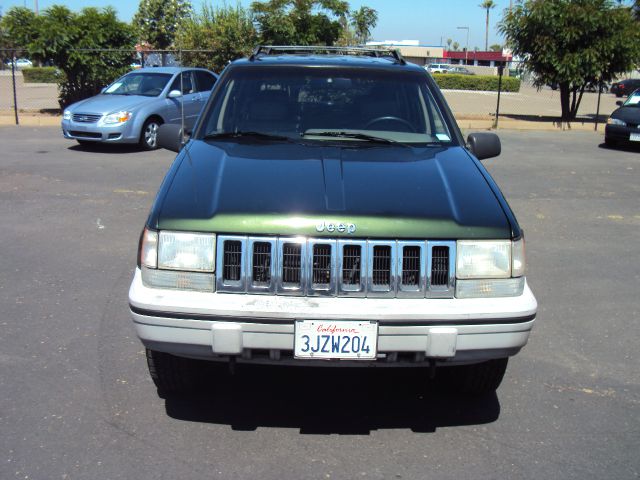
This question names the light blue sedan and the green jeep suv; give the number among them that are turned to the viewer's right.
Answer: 0

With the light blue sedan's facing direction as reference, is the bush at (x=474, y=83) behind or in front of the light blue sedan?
behind

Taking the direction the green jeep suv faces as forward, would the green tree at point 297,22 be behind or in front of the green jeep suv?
behind

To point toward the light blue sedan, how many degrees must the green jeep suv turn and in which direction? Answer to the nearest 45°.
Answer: approximately 180°

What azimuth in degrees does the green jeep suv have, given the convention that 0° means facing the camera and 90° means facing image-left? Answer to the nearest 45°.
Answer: approximately 0°

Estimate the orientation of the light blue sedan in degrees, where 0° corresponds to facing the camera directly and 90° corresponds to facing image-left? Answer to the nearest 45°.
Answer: approximately 45°

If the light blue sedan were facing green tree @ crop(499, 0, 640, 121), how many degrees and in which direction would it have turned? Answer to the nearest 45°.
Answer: approximately 135° to its left

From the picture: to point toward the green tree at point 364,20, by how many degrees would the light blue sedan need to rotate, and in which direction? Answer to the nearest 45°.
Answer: approximately 180°

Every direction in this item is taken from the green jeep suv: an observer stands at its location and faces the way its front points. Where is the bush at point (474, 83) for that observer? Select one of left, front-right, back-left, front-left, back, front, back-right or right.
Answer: back

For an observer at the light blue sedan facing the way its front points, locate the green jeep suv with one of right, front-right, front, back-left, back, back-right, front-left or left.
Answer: front-left

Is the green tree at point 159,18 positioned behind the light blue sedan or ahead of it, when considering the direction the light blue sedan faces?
behind

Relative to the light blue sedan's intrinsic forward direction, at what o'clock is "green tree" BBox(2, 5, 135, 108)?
The green tree is roughly at 4 o'clock from the light blue sedan.

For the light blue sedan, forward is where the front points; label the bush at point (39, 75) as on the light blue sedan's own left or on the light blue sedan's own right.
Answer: on the light blue sedan's own right

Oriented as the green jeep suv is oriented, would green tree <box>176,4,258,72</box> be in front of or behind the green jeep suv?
behind
